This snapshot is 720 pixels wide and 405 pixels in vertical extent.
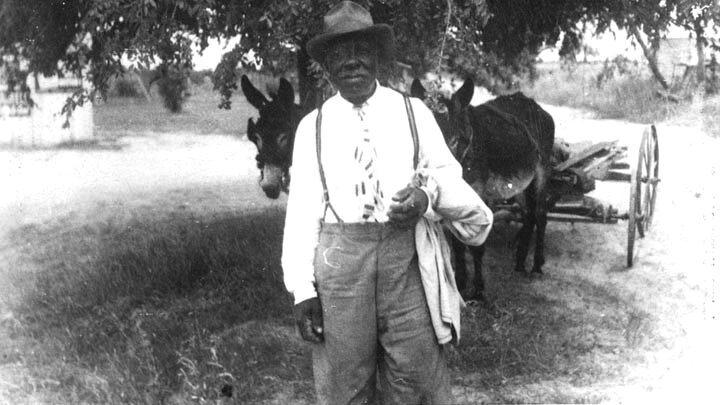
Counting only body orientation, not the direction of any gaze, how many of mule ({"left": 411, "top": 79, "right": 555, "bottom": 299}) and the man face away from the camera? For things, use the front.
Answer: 0

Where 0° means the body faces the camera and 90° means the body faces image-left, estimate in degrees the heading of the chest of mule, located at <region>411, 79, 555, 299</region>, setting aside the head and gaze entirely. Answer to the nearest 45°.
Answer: approximately 45°

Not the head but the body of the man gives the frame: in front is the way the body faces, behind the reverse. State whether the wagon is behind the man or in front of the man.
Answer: behind

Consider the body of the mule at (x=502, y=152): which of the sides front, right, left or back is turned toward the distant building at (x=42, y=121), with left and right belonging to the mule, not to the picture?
right

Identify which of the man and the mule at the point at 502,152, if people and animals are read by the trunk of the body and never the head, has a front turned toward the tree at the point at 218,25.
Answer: the mule

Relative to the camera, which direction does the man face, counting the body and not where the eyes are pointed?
toward the camera
